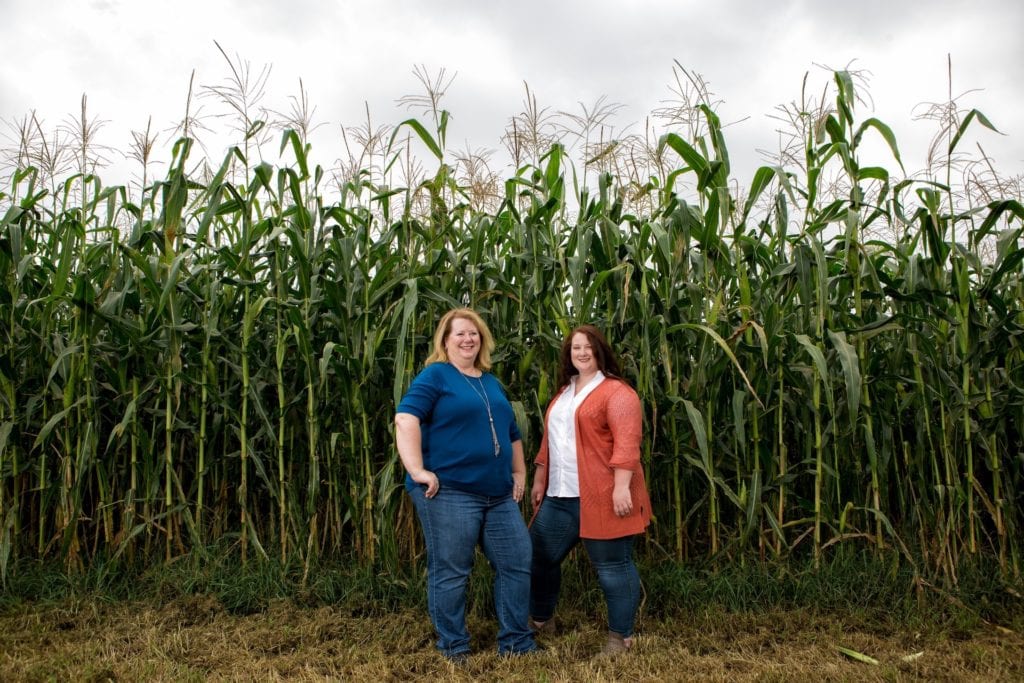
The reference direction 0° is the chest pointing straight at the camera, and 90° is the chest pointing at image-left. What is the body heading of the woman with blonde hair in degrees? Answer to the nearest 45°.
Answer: approximately 315°
